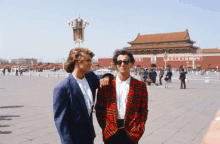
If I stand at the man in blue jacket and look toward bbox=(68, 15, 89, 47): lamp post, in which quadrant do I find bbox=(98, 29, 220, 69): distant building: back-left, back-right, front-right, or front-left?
front-right

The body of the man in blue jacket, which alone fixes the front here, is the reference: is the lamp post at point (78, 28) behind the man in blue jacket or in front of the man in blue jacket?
behind

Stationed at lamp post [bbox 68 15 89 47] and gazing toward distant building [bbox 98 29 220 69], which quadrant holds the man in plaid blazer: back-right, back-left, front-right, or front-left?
back-right

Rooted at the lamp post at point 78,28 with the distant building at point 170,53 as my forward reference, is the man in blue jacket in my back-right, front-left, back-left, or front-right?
back-right

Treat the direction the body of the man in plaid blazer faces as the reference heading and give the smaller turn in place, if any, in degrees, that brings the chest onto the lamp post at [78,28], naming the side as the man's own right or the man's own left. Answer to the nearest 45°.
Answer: approximately 180°

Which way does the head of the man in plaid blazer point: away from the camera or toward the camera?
toward the camera

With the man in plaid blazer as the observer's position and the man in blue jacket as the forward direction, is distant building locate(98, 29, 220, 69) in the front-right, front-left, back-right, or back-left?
back-right

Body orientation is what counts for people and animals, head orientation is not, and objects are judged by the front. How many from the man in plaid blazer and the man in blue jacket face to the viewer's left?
0

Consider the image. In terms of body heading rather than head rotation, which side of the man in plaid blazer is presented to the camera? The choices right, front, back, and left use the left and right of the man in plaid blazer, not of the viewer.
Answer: front

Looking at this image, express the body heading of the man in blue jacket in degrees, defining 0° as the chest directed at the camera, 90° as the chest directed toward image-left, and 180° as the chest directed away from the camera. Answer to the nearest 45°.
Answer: approximately 315°

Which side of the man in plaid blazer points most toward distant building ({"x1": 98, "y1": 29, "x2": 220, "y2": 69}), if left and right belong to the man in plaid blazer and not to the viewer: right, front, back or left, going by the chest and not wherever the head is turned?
back

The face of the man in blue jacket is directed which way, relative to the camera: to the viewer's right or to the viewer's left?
to the viewer's right
